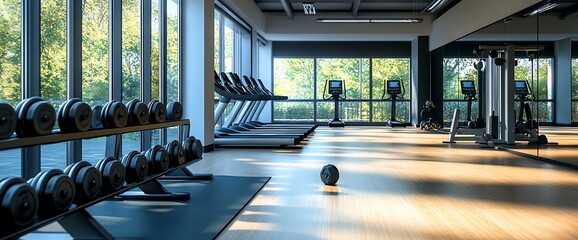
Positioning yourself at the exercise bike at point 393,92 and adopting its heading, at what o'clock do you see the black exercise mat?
The black exercise mat is roughly at 6 o'clock from the exercise bike.

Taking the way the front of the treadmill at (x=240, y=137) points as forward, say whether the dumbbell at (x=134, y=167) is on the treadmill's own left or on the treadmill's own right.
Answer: on the treadmill's own left

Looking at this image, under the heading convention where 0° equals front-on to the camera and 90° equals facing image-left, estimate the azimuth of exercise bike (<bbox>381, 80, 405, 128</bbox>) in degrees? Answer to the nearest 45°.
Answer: approximately 180°

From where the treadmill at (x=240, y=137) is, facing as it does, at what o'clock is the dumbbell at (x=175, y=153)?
The dumbbell is roughly at 9 o'clock from the treadmill.

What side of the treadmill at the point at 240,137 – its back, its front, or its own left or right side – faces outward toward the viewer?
left
